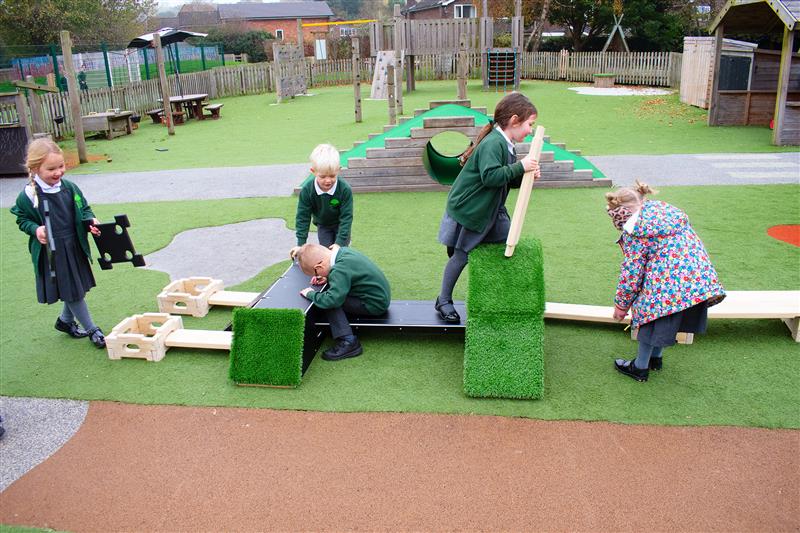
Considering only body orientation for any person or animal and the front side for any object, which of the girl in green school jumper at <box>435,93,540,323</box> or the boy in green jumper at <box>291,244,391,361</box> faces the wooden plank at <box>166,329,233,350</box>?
the boy in green jumper

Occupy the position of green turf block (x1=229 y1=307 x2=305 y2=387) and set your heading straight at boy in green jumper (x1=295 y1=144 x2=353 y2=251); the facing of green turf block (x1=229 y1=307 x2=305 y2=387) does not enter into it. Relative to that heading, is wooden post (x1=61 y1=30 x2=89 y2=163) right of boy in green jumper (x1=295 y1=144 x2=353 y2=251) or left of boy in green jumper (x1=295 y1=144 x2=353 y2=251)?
left

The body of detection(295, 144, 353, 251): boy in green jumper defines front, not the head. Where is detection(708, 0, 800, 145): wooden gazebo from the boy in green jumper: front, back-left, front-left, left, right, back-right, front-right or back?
back-left

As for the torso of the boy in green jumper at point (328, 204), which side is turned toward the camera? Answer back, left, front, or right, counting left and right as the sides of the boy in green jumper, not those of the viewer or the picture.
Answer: front

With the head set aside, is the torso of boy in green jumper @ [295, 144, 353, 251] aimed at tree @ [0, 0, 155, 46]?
no

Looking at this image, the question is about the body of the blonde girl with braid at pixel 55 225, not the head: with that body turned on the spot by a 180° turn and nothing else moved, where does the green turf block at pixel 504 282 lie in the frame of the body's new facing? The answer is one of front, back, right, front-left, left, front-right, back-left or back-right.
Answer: back

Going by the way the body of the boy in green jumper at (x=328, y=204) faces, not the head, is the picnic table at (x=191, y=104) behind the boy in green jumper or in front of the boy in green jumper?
behind

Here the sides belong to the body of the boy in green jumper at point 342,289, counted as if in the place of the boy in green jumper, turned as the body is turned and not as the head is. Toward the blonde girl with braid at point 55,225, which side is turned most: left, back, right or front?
front

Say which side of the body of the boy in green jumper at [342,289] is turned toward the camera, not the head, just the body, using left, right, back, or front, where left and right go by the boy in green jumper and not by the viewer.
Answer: left

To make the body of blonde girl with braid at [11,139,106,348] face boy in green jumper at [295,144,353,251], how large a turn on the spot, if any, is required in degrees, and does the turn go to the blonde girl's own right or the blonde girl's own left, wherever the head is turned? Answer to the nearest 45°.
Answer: approximately 45° to the blonde girl's own left

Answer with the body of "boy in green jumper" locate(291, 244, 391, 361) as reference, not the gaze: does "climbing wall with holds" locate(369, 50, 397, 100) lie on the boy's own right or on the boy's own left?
on the boy's own right

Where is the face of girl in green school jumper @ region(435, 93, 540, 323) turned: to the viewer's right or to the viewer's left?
to the viewer's right
